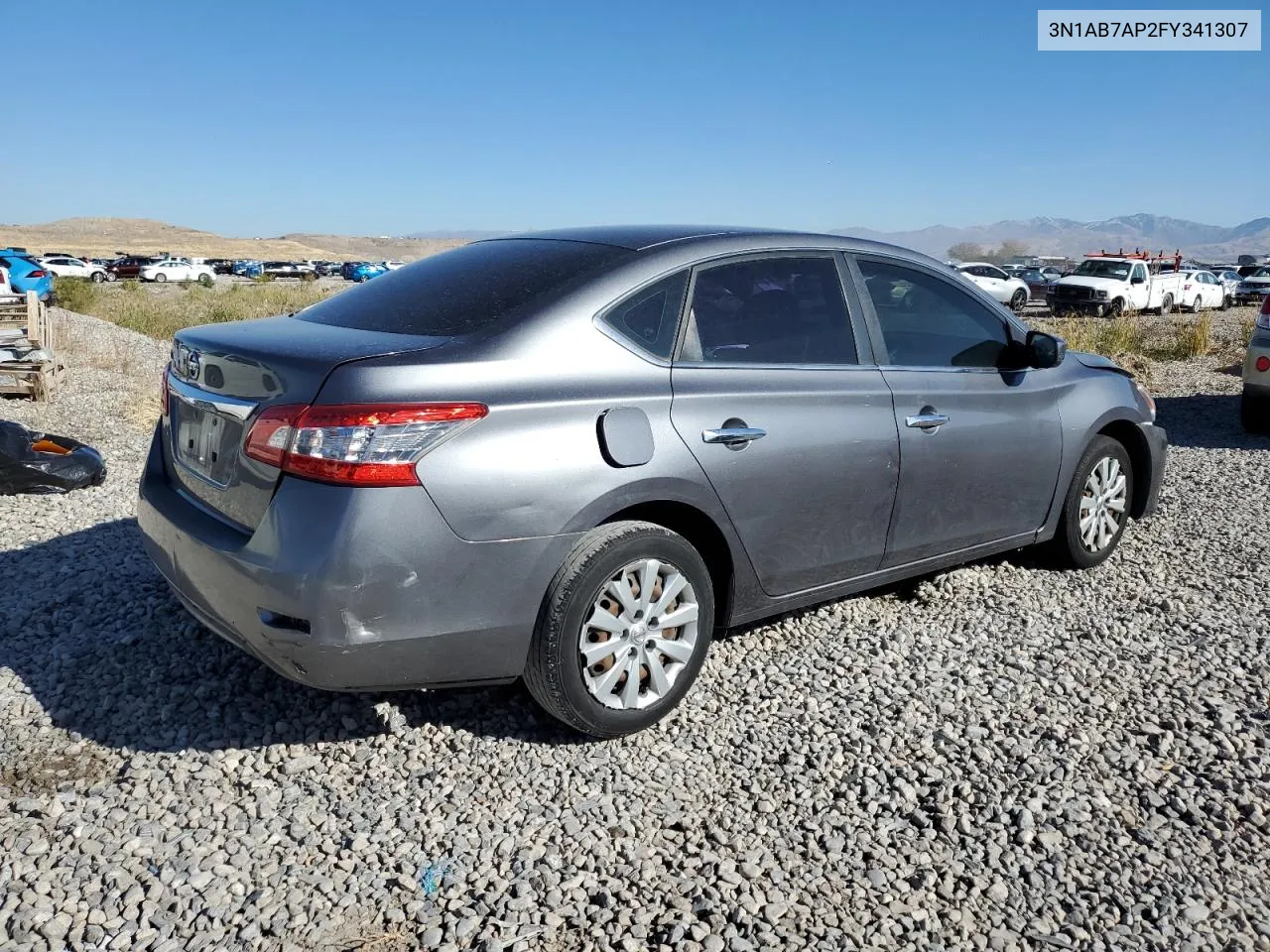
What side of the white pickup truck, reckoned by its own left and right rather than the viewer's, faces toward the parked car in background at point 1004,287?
right

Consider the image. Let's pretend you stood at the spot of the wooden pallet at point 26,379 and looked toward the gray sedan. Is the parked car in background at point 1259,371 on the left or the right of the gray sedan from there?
left

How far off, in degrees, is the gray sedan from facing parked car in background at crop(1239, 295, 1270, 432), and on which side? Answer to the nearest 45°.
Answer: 0° — it already faces it

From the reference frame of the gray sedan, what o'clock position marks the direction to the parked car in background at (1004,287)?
The parked car in background is roughly at 11 o'clock from the gray sedan.

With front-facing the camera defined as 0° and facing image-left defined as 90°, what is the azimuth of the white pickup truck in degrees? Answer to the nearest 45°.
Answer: approximately 45°

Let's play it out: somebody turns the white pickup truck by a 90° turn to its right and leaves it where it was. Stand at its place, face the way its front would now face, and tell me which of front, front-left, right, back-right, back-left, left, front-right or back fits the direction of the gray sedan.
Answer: back-left

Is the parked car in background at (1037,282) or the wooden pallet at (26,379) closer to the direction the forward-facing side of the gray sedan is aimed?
the parked car in background

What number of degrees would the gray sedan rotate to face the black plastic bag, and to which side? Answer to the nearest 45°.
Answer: approximately 90° to its left

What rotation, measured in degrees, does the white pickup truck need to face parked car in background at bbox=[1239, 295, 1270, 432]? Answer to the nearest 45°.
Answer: approximately 45° to its left

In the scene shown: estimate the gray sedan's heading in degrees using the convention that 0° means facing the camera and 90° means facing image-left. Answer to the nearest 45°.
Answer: approximately 225°

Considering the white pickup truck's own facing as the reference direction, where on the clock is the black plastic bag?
The black plastic bag is roughly at 11 o'clock from the white pickup truck.

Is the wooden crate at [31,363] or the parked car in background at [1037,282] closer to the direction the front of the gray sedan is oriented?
the parked car in background

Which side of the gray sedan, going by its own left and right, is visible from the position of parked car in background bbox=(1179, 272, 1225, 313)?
front
